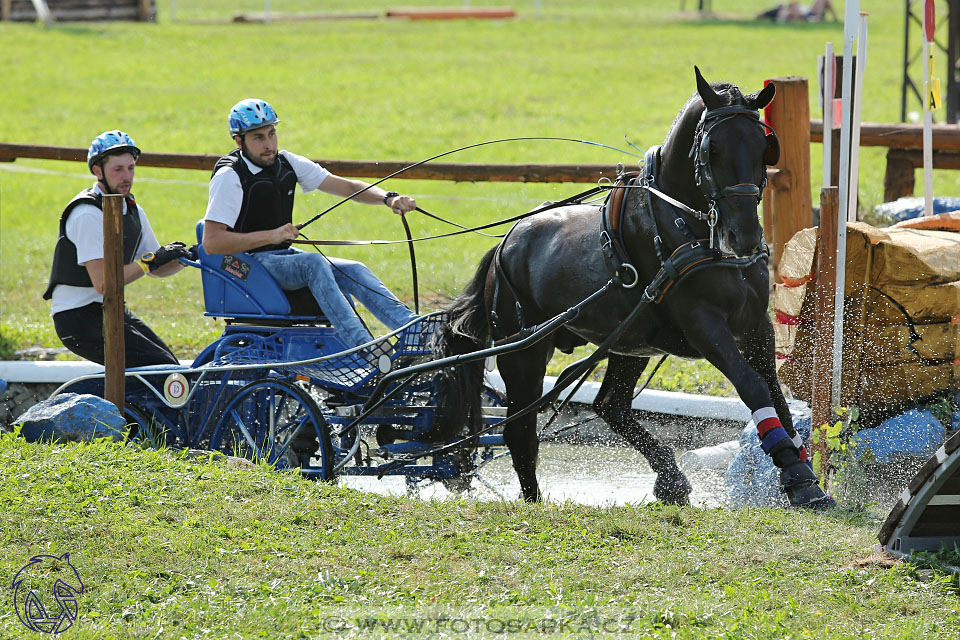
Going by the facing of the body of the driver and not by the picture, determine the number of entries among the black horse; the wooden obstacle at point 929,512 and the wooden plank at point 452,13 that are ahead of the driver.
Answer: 2

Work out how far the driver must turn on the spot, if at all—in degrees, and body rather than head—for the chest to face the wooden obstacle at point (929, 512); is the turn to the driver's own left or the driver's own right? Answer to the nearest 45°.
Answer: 0° — they already face it

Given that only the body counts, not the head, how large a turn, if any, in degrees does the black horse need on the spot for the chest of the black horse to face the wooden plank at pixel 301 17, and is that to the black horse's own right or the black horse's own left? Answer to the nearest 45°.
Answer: approximately 135° to the black horse's own left

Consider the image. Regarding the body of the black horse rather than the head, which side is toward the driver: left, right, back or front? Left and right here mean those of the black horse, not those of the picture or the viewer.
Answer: back

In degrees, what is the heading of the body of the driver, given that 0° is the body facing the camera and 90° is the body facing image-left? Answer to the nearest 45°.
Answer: approximately 315°

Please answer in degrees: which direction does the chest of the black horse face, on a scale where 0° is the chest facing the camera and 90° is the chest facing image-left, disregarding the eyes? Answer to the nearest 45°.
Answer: approximately 315°

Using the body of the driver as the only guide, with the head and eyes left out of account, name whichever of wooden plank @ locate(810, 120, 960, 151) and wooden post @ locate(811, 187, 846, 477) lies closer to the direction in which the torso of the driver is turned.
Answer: the wooden post
